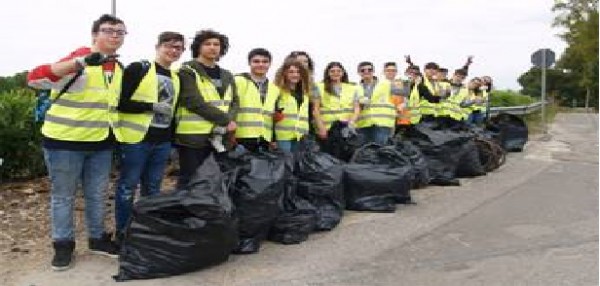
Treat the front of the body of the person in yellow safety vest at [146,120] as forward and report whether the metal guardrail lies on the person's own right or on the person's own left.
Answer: on the person's own left

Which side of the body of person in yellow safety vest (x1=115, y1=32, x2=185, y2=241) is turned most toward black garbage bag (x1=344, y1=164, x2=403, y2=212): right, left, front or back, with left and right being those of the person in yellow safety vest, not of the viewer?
left

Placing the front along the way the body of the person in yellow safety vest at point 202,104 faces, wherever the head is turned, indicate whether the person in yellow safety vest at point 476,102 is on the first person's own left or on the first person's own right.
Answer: on the first person's own left

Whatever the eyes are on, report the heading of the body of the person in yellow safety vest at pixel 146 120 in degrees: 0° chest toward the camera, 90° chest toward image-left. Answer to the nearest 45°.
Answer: approximately 315°

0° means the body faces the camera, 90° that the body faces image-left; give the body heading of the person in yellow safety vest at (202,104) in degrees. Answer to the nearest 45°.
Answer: approximately 315°

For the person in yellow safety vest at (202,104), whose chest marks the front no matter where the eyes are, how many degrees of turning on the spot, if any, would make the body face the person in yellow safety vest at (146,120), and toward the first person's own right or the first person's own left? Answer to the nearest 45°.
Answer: approximately 90° to the first person's own right

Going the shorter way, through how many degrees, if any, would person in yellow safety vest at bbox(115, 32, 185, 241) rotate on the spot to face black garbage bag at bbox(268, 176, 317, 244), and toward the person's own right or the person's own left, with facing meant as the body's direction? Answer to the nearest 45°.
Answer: approximately 45° to the person's own left

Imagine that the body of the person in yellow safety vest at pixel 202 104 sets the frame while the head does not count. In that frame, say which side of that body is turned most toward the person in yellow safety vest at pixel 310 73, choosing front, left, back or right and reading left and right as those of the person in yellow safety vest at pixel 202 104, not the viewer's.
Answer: left

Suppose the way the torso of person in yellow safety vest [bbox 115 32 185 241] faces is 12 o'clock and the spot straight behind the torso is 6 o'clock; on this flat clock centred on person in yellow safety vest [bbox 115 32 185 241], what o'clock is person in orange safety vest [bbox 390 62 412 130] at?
person in orange safety vest [bbox 390 62 412 130] is roughly at 9 o'clock from person in yellow safety vest [bbox 115 32 185 241].
